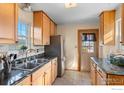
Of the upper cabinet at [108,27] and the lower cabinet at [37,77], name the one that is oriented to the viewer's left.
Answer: the upper cabinet

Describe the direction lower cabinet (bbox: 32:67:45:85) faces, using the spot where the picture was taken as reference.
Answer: facing the viewer and to the right of the viewer

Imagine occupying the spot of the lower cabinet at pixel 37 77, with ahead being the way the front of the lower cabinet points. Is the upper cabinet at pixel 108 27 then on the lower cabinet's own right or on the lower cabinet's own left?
on the lower cabinet's own left

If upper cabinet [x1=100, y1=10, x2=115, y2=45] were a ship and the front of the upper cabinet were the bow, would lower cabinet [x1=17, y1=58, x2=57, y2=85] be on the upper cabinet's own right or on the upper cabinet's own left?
on the upper cabinet's own left

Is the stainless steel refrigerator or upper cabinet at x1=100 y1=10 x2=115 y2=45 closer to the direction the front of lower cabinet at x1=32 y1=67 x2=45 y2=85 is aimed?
the upper cabinet

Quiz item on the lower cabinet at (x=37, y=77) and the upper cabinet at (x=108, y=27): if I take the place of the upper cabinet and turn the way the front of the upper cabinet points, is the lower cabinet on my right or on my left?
on my left

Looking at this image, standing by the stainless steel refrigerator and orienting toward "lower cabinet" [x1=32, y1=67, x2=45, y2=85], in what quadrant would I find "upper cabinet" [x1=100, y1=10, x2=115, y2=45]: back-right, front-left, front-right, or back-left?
front-left

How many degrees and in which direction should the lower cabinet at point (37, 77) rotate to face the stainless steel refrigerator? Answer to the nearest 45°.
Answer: approximately 135° to its left

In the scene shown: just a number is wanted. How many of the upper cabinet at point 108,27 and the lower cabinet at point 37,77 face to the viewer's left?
1

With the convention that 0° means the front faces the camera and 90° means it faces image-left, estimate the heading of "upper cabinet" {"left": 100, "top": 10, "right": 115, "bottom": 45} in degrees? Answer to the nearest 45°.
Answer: approximately 90°

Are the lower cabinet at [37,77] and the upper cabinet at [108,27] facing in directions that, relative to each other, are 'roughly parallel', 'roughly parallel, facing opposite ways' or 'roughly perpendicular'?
roughly parallel, facing opposite ways

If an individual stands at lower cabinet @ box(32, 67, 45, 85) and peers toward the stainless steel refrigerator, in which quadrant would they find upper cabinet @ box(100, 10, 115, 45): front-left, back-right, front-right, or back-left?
front-right

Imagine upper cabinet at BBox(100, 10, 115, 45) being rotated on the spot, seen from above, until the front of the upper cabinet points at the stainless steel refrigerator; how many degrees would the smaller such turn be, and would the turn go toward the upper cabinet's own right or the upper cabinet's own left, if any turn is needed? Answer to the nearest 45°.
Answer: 0° — it already faces it
